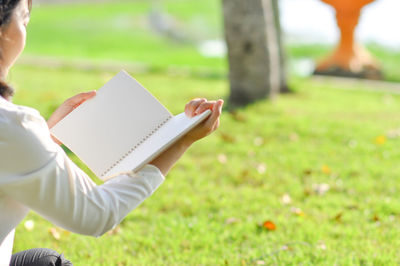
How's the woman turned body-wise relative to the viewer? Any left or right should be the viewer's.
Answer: facing away from the viewer and to the right of the viewer

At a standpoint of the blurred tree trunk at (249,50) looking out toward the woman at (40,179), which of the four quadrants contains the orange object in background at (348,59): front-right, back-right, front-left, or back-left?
back-left

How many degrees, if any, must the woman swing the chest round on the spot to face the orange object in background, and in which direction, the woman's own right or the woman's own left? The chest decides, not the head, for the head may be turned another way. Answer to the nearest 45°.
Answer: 0° — they already face it

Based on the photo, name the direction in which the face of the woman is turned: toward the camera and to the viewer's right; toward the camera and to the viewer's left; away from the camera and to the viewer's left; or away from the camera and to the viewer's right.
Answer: away from the camera and to the viewer's right

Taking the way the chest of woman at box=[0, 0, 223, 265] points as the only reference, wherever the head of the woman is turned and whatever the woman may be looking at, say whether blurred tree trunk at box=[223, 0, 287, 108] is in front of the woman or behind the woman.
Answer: in front
